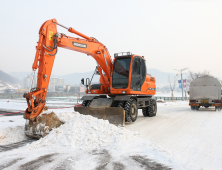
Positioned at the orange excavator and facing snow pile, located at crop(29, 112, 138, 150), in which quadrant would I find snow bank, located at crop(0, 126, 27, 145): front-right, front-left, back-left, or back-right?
front-right

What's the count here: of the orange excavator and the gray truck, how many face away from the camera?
1

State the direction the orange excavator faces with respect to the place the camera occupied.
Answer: facing the viewer and to the left of the viewer

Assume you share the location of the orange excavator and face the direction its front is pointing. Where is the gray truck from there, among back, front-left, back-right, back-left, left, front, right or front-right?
back

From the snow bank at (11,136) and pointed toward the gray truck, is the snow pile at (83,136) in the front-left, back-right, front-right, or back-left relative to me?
front-right

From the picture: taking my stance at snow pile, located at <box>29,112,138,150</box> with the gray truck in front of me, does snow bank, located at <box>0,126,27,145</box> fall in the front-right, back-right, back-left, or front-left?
back-left

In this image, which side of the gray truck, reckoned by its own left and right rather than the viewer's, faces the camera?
back

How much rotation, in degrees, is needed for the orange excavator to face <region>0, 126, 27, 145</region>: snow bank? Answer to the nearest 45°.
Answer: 0° — it already faces it

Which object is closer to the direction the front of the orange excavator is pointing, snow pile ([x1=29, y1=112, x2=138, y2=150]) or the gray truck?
the snow pile

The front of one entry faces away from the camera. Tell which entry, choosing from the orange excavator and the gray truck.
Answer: the gray truck
